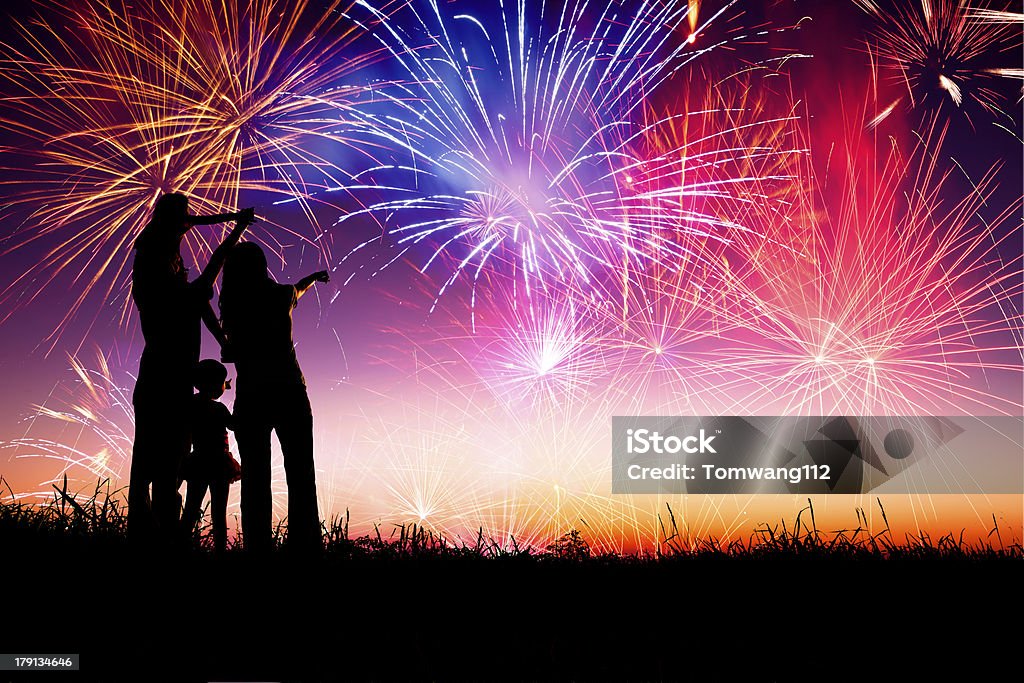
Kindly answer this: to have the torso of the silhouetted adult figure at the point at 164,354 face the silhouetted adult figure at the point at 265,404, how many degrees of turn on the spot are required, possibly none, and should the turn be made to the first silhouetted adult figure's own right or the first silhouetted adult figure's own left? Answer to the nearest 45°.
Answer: approximately 45° to the first silhouetted adult figure's own right

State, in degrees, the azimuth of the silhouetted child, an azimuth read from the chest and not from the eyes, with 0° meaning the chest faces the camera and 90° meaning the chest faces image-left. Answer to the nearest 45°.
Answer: approximately 225°

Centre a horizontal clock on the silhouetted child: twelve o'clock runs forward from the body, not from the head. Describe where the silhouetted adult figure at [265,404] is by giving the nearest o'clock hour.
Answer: The silhouetted adult figure is roughly at 4 o'clock from the silhouetted child.

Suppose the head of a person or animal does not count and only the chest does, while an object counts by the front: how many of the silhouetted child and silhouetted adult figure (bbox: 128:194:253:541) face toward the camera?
0
